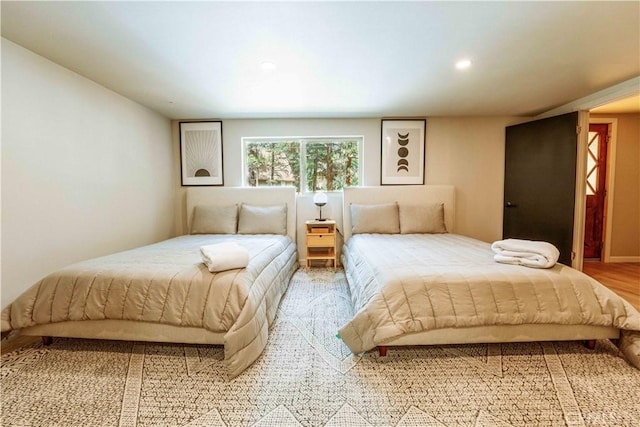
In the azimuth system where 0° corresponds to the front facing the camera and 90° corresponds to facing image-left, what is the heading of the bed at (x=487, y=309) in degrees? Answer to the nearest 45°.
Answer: approximately 0°

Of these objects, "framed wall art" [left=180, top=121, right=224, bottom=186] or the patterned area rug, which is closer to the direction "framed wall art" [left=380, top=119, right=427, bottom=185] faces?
the patterned area rug

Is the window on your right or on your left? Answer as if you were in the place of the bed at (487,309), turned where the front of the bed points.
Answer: on your right

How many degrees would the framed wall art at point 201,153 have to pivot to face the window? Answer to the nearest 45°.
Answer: approximately 90° to its left

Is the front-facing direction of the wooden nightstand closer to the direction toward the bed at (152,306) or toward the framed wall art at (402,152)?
the bed

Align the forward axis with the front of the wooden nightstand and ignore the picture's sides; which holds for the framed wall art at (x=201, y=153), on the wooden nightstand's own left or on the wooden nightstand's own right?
on the wooden nightstand's own right
